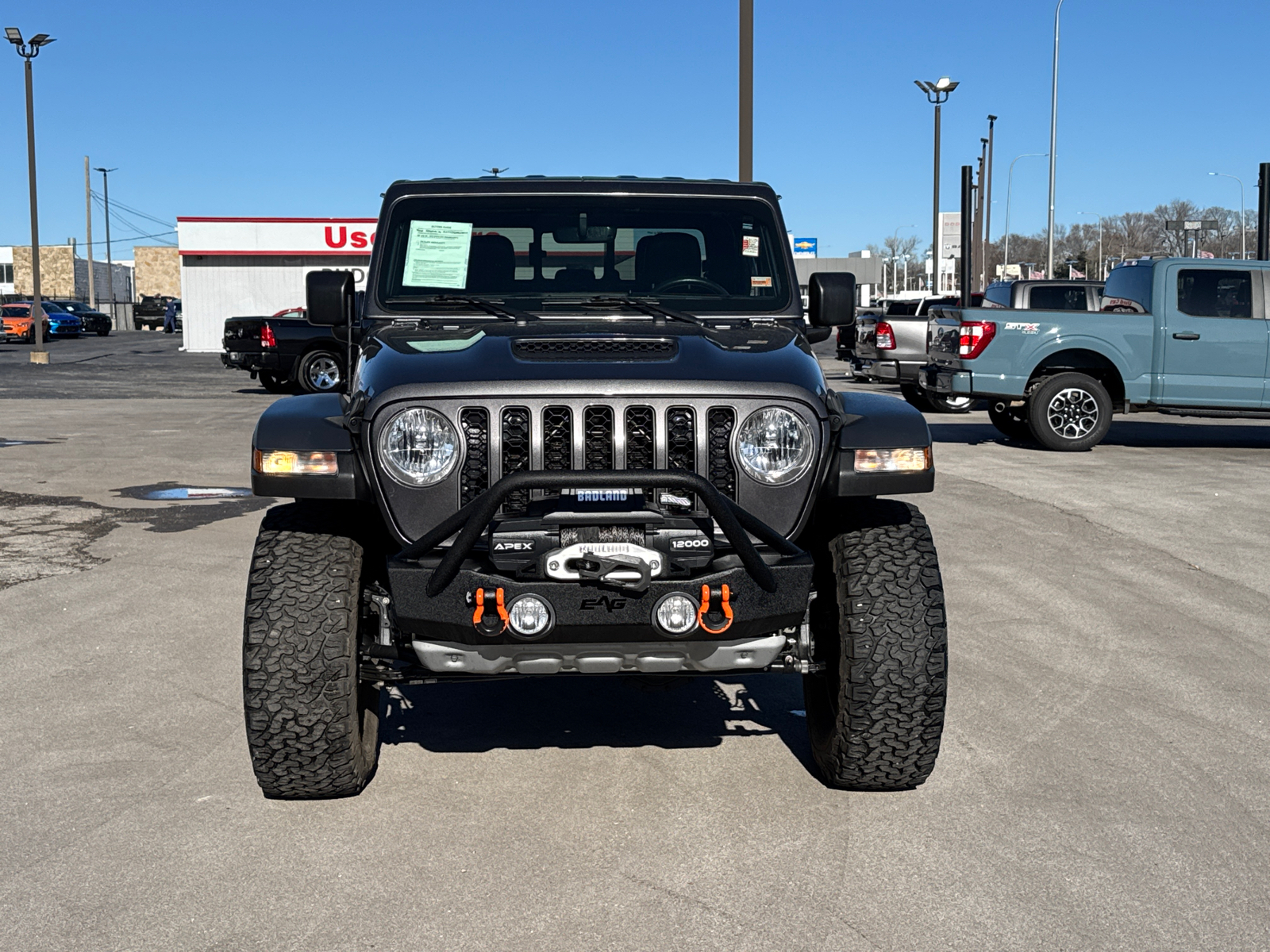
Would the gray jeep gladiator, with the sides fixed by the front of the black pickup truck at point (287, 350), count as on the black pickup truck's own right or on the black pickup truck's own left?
on the black pickup truck's own right

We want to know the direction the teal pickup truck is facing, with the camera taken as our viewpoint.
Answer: facing to the right of the viewer

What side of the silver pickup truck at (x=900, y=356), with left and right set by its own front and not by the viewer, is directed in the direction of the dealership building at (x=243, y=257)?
left

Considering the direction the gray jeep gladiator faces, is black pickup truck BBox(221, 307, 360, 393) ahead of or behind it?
behind

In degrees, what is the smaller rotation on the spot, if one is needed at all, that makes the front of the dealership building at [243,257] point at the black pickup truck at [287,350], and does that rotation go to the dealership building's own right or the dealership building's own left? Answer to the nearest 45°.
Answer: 0° — it already faces it

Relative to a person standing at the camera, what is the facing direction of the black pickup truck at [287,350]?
facing away from the viewer and to the right of the viewer

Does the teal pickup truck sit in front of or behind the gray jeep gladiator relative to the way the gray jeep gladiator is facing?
behind

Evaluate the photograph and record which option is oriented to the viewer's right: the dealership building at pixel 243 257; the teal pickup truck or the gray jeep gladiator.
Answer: the teal pickup truck

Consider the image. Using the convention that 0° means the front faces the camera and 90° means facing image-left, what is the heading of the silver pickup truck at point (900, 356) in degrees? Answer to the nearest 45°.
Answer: approximately 225°

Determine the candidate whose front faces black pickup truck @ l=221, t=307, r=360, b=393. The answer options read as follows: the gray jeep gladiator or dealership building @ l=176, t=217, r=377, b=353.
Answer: the dealership building

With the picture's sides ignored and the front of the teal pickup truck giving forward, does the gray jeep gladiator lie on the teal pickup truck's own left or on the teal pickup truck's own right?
on the teal pickup truck's own right

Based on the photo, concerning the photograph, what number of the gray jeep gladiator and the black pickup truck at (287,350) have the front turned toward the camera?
1

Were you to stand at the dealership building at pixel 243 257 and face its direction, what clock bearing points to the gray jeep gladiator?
The gray jeep gladiator is roughly at 12 o'clock from the dealership building.

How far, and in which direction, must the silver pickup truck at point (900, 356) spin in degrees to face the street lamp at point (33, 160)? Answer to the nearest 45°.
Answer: approximately 90° to its left
